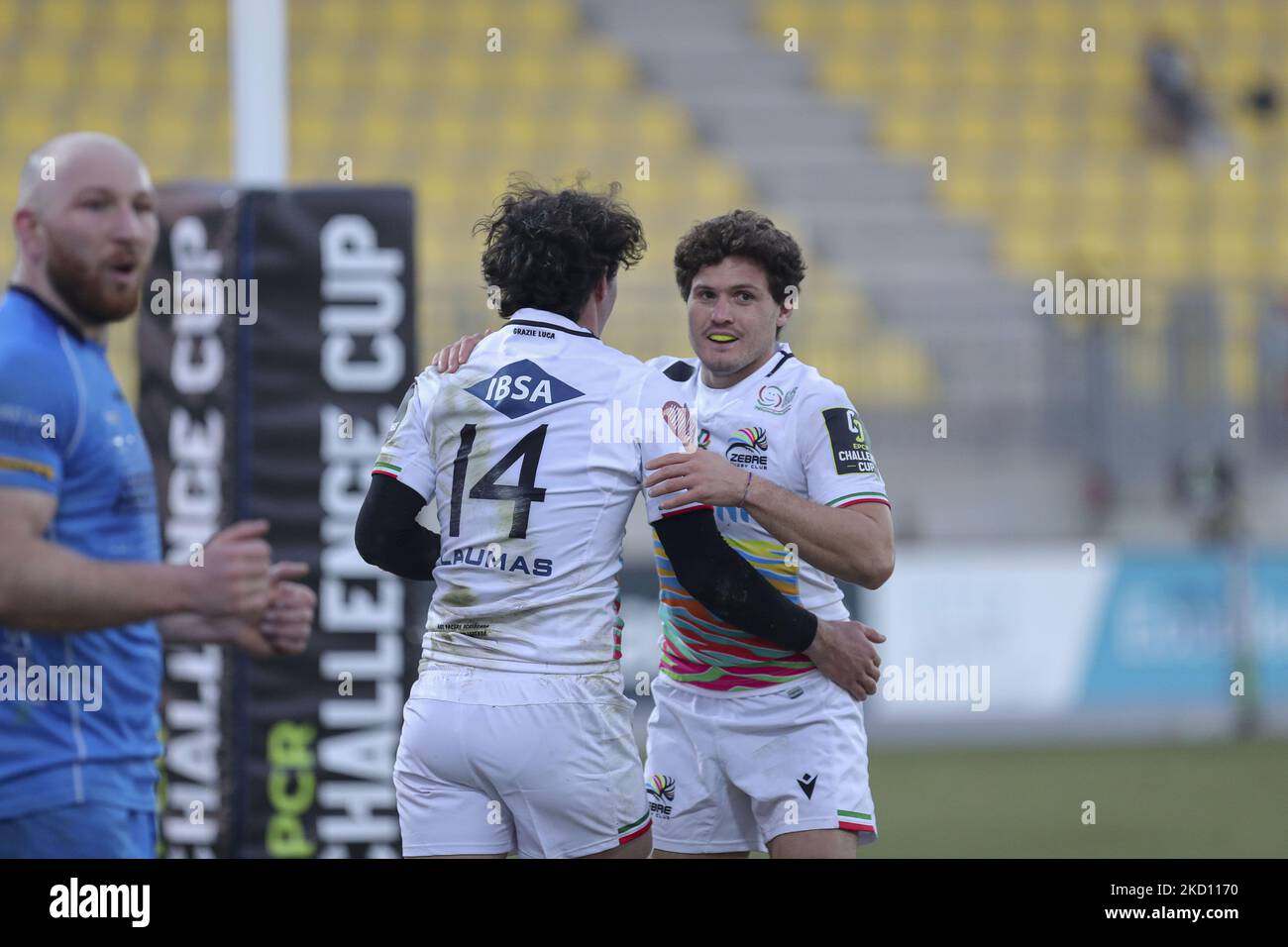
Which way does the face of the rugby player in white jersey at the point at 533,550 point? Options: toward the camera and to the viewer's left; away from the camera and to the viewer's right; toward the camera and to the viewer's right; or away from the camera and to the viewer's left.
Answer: away from the camera and to the viewer's right

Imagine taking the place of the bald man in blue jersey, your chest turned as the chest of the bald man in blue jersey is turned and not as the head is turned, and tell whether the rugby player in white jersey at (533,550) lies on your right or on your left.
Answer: on your left

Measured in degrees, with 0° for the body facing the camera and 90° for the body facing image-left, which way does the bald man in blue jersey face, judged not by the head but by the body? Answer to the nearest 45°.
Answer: approximately 315°

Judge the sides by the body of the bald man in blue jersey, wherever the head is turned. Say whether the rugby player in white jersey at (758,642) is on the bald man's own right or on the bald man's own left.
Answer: on the bald man's own left

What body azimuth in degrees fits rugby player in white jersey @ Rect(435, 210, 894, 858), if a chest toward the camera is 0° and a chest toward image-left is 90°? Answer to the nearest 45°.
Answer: approximately 45°

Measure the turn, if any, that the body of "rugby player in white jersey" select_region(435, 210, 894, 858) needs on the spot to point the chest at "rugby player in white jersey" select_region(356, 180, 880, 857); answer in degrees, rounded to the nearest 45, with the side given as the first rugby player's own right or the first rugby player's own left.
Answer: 0° — they already face them
